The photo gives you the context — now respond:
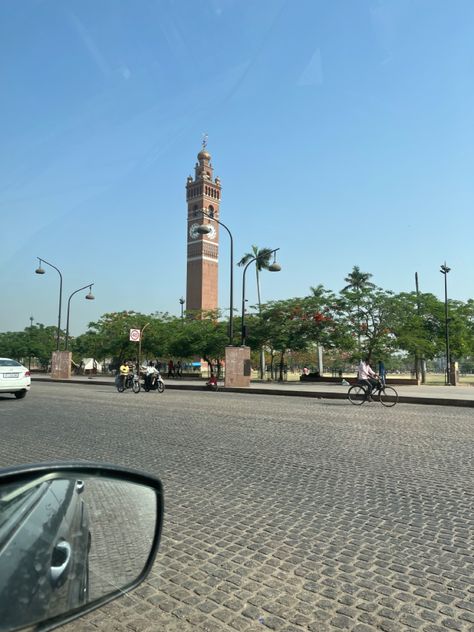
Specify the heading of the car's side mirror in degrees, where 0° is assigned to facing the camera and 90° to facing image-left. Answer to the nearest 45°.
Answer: approximately 0°

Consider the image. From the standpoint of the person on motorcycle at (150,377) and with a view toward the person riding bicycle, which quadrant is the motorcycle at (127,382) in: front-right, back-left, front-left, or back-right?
back-right

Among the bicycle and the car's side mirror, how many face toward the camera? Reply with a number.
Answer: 1

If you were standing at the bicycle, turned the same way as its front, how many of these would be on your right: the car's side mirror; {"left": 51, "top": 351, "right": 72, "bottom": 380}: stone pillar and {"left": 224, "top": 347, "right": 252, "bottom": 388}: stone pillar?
1

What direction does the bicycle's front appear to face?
to the viewer's right

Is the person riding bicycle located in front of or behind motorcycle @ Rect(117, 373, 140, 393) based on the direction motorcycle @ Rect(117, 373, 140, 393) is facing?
in front

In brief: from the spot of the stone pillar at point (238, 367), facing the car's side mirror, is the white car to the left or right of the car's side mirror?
right

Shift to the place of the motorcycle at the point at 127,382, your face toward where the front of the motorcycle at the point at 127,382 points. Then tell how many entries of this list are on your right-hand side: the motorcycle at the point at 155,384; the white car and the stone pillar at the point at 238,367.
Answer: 1

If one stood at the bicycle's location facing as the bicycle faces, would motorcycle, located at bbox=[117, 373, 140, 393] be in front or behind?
behind

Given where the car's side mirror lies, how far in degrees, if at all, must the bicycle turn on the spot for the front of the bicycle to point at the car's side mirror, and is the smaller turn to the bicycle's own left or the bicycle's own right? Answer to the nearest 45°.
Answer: approximately 90° to the bicycle's own right

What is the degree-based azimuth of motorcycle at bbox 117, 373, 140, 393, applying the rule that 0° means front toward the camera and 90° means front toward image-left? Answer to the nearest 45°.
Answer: approximately 315°
